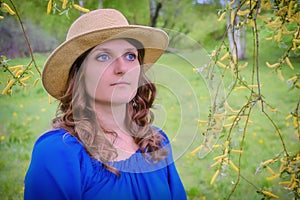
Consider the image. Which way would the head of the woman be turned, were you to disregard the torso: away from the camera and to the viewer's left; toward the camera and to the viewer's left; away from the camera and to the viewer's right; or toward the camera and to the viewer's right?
toward the camera and to the viewer's right

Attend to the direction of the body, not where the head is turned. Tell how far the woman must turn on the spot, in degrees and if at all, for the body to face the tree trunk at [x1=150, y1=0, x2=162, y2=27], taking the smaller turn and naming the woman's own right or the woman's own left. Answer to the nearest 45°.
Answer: approximately 135° to the woman's own left

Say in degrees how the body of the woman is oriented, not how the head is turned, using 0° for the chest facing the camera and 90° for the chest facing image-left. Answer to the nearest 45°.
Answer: approximately 315°
